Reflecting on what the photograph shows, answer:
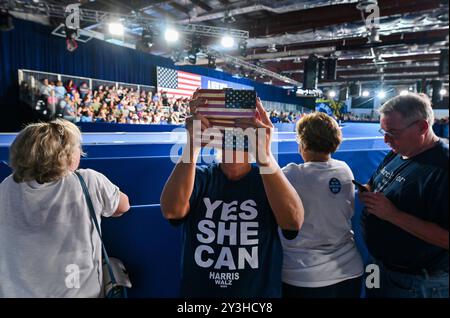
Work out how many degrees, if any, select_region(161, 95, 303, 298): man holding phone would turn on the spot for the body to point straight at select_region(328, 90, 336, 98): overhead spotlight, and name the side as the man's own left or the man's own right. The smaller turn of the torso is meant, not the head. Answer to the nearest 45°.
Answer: approximately 180°

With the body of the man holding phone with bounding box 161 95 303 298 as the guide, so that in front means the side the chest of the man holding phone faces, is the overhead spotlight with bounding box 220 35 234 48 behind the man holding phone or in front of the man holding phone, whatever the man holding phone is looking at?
behind

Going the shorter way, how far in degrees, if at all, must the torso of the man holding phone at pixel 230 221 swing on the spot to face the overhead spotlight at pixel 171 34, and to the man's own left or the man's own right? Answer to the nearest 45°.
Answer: approximately 180°

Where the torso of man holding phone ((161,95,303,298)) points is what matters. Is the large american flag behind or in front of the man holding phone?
behind

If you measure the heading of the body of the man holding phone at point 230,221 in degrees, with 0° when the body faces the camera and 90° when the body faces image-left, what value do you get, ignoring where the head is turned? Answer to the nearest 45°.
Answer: approximately 0°

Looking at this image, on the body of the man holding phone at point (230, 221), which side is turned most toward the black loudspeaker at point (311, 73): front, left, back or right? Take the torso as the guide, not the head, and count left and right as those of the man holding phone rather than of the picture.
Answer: back
